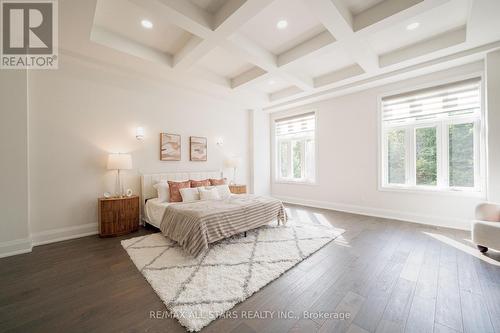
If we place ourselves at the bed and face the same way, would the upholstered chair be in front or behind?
in front

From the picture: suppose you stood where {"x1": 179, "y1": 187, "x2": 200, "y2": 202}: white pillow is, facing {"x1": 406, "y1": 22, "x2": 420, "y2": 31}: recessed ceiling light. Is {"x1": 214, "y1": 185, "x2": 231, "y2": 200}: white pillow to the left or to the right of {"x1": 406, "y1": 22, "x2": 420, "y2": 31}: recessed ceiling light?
left

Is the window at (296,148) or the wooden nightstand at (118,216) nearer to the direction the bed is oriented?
the window

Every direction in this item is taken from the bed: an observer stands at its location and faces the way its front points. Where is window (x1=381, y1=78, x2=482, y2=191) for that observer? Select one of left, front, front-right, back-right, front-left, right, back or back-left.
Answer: front-left

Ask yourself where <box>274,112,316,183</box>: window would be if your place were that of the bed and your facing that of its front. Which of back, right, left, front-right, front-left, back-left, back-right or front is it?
left

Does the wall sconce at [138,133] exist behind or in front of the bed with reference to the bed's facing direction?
behind

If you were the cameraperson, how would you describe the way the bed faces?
facing the viewer and to the right of the viewer

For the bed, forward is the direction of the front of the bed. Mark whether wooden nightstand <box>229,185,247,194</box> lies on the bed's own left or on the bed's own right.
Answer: on the bed's own left
